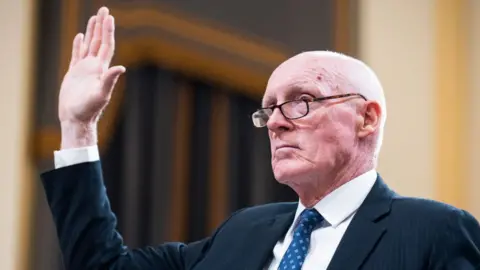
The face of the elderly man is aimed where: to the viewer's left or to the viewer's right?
to the viewer's left

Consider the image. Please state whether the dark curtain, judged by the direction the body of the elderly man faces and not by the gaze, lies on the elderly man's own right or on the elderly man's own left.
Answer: on the elderly man's own right

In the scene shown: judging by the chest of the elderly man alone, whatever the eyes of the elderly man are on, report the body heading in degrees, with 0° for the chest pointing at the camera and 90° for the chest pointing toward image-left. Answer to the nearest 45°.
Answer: approximately 45°
